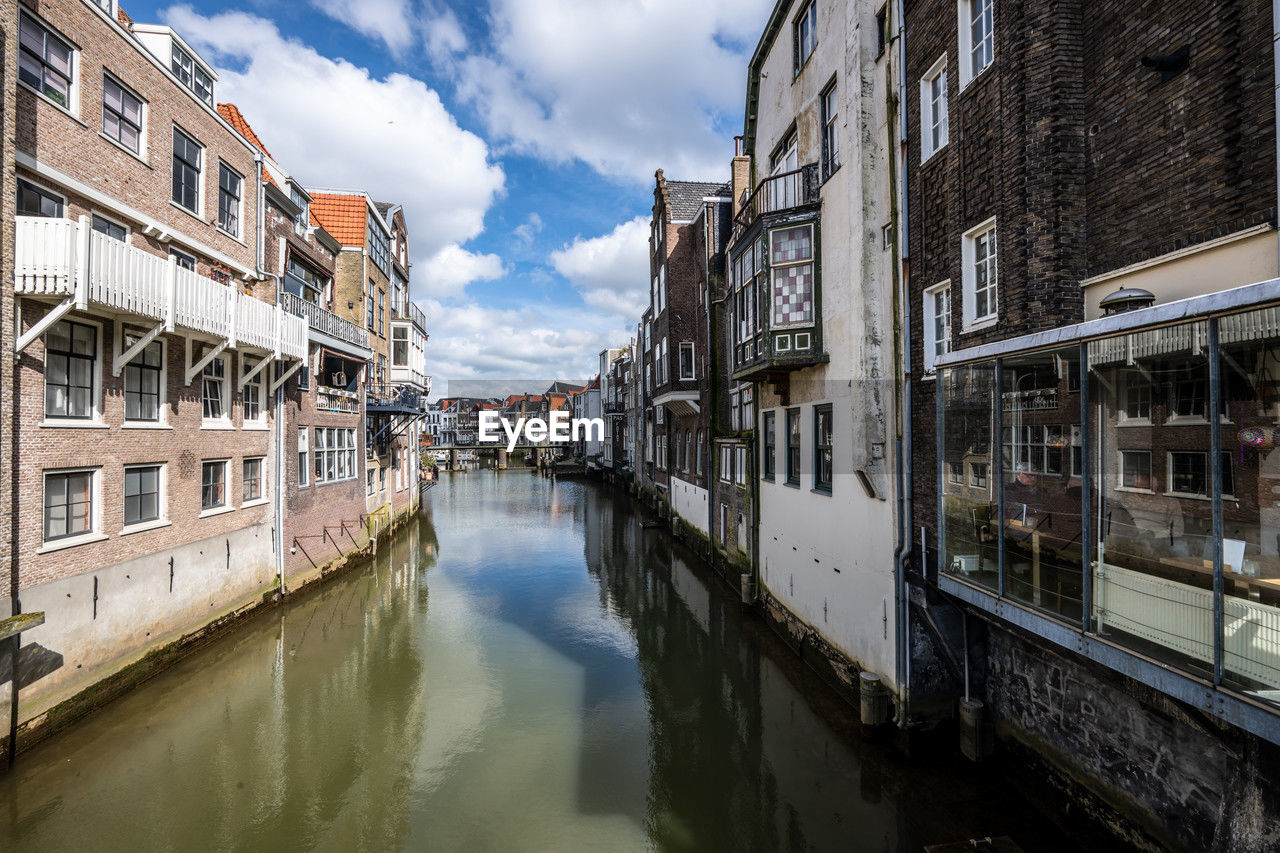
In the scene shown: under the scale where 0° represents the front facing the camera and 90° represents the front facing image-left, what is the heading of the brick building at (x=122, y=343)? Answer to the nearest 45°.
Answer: approximately 315°

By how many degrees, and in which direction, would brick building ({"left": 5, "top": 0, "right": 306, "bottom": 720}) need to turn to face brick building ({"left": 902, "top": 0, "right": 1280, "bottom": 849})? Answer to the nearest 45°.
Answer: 0° — it already faces it
